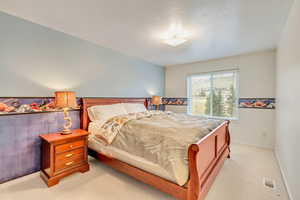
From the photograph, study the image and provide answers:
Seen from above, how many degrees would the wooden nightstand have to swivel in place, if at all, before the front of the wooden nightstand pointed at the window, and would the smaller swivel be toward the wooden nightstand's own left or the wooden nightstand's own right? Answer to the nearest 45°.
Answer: approximately 45° to the wooden nightstand's own left

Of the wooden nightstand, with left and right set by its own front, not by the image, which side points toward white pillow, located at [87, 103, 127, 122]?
left

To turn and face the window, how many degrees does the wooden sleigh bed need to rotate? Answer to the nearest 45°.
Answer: approximately 90° to its left

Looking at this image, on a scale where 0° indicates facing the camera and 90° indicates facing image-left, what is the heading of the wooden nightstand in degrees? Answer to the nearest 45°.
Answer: approximately 315°

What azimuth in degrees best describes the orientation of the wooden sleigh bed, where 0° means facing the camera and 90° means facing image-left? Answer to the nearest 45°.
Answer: approximately 315°
